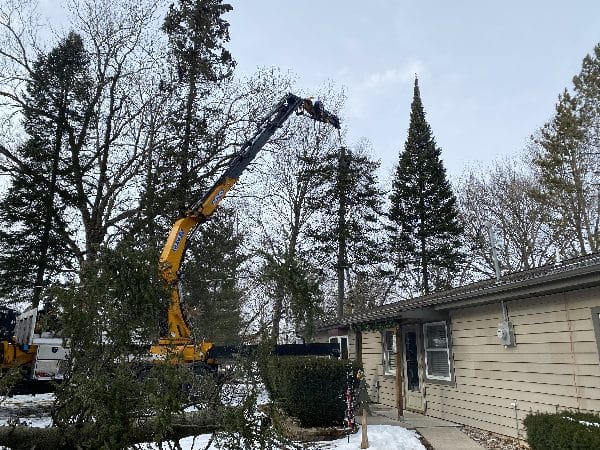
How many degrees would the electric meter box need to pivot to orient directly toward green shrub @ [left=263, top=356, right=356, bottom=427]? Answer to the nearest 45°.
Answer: approximately 45° to its right

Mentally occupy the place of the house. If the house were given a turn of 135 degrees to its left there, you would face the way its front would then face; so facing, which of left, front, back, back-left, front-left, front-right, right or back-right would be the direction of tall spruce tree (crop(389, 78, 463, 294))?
left

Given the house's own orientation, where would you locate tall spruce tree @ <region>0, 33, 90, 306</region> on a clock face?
The tall spruce tree is roughly at 2 o'clock from the house.

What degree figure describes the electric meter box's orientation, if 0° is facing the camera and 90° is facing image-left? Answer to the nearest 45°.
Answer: approximately 45°

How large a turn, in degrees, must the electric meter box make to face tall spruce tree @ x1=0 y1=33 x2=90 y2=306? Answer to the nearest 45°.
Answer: approximately 45° to its right

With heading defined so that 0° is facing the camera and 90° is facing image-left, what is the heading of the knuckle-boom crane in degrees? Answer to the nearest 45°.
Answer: approximately 270°

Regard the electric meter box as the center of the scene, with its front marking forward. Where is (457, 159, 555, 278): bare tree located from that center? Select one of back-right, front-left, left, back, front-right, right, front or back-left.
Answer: back-right

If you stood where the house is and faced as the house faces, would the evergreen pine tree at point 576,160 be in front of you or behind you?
behind

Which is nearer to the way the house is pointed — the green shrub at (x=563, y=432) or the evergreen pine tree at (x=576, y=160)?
the green shrub
